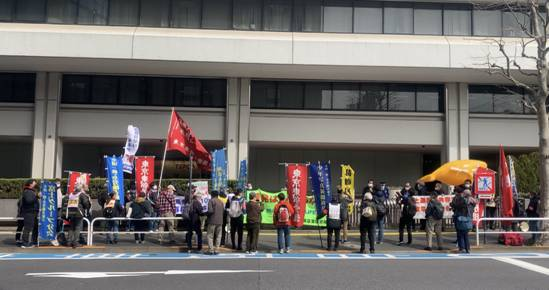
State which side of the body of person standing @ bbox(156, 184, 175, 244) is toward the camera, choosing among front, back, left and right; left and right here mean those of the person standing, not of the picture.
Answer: back

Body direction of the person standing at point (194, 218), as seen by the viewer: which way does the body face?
away from the camera

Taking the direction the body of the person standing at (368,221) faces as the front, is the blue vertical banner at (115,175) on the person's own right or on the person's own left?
on the person's own left

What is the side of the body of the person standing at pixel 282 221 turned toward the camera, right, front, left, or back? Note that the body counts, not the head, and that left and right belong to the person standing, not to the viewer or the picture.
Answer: back

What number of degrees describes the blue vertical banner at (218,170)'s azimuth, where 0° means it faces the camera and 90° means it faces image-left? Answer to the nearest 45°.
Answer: approximately 0°

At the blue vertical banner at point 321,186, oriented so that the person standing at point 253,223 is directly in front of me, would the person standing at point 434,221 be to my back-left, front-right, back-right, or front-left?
back-left

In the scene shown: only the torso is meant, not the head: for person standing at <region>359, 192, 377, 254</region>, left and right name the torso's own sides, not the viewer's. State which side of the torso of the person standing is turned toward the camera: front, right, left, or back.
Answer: back
